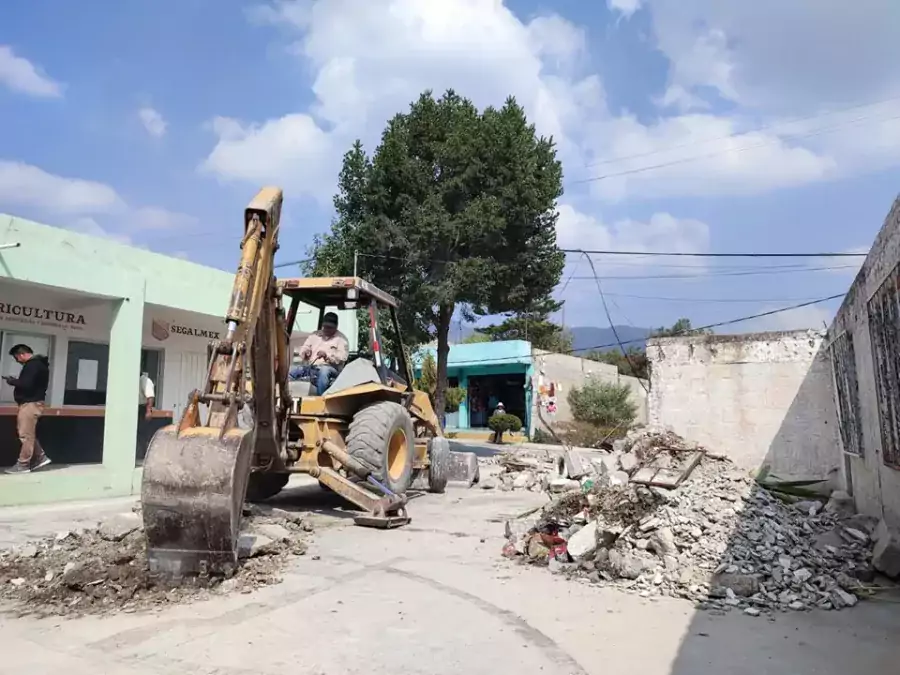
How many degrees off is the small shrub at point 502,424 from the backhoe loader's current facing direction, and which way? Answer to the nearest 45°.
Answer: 0° — it already faces it

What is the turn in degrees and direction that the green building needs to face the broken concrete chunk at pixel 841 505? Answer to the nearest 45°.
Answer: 0° — it already faces it

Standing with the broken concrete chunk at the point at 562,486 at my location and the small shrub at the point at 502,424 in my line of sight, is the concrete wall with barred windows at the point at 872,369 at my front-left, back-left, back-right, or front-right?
back-right

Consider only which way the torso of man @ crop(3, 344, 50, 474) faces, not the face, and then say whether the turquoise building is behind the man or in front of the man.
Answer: behind

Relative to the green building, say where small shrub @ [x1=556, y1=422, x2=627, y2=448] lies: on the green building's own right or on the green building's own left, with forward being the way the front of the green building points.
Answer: on the green building's own left

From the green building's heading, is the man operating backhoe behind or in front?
in front

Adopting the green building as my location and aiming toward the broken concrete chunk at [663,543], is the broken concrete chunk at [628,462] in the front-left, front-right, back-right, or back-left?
front-left

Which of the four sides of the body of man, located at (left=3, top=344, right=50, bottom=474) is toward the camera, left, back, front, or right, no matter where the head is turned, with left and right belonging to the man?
left

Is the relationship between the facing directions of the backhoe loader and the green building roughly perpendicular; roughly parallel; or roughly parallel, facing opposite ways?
roughly perpendicular

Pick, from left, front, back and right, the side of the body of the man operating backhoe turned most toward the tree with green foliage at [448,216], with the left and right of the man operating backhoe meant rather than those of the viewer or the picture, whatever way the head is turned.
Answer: back

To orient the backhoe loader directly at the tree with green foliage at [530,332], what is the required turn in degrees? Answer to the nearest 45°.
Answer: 0° — it already faces it

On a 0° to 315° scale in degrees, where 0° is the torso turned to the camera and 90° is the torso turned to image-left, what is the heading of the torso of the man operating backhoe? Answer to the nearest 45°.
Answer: approximately 45°

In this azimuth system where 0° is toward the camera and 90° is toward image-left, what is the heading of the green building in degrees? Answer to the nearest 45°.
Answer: approximately 315°

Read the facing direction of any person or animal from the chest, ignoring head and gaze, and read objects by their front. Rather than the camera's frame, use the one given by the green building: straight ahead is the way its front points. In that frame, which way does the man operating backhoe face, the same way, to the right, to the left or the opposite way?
to the right

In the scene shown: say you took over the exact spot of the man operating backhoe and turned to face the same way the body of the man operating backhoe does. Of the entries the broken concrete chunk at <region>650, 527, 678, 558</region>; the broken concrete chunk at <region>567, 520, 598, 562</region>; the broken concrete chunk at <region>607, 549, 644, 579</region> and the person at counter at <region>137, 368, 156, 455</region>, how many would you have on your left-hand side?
3

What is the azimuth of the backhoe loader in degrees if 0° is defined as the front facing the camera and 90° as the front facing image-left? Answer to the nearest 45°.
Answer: approximately 225°
